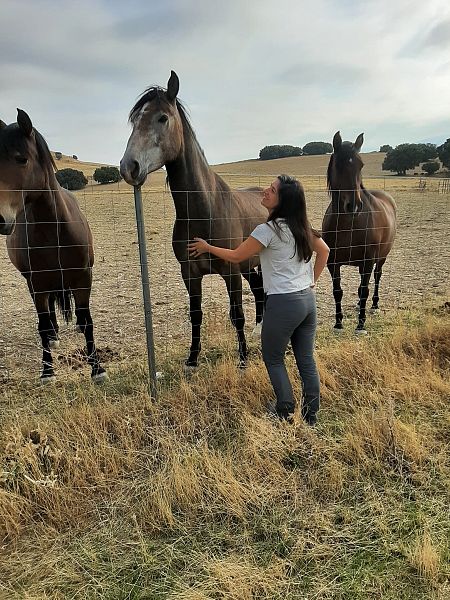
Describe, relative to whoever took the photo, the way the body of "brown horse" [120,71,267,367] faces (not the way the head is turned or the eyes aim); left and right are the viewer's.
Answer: facing the viewer and to the left of the viewer

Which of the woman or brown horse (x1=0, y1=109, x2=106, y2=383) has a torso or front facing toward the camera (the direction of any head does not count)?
the brown horse

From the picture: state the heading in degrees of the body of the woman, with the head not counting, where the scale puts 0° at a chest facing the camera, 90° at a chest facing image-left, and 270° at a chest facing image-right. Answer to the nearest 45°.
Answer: approximately 135°

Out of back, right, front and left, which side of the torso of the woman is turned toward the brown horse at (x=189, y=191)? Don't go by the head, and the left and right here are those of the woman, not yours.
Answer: front

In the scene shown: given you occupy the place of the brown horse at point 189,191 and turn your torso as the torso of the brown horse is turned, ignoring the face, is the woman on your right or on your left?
on your left

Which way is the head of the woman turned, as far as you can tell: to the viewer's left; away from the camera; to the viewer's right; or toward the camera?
to the viewer's left

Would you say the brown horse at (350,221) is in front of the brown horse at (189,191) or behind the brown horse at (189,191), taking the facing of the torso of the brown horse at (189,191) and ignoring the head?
behind

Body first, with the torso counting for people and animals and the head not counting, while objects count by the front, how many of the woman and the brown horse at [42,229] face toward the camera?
1

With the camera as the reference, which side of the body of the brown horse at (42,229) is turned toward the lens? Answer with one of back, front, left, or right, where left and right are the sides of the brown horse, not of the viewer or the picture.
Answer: front

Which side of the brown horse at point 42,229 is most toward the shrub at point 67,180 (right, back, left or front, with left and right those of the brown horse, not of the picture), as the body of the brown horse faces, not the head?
back
